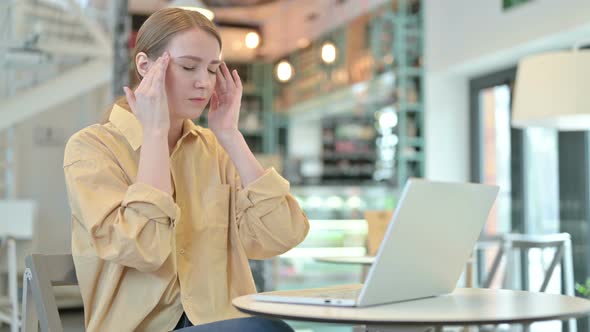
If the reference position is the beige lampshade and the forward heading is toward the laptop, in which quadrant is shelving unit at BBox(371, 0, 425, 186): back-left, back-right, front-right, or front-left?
back-right

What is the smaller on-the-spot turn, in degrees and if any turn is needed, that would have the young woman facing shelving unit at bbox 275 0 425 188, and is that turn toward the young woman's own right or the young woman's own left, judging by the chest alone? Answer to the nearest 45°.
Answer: approximately 135° to the young woman's own left

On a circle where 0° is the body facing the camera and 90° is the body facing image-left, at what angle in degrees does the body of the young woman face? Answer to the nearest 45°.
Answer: approximately 315°

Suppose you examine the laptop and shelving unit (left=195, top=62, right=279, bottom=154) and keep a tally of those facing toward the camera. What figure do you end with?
1

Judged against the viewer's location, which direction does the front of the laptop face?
facing away from the viewer and to the left of the viewer

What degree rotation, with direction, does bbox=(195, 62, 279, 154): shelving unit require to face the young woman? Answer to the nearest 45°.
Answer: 0° — it already faces them
